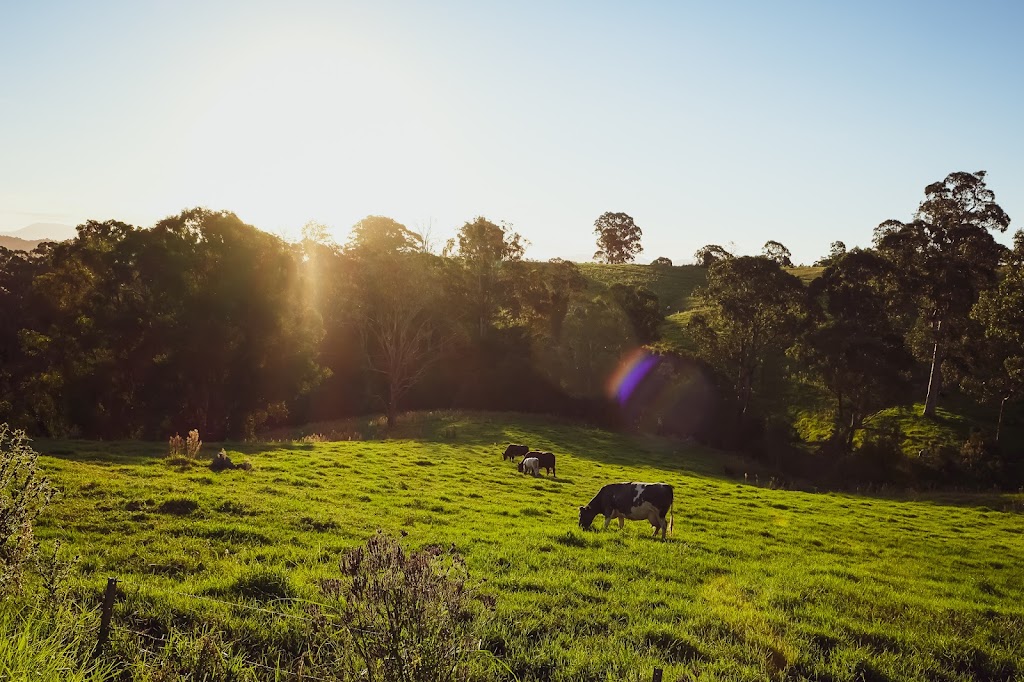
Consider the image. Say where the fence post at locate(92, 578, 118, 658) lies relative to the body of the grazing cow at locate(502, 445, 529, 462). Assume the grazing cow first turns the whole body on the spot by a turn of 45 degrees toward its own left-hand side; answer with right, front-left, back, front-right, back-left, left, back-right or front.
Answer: front-left

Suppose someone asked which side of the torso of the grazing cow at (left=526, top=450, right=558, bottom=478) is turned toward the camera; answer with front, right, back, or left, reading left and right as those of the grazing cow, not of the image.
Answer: left

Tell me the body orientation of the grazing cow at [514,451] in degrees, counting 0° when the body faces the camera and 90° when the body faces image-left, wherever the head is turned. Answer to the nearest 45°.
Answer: approximately 90°

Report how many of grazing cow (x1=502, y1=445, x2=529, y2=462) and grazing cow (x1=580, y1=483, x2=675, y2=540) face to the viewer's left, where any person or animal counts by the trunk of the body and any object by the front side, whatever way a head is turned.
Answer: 2

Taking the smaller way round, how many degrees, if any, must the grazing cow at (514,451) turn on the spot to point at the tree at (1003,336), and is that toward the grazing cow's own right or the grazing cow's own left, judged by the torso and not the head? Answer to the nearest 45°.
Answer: approximately 180°

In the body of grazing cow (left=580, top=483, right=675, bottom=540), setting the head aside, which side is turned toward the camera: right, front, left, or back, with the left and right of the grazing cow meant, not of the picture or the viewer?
left
